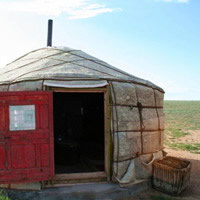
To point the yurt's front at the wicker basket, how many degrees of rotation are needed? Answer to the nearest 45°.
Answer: approximately 90° to its left

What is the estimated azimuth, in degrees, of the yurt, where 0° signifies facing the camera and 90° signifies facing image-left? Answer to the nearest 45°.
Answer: approximately 0°
